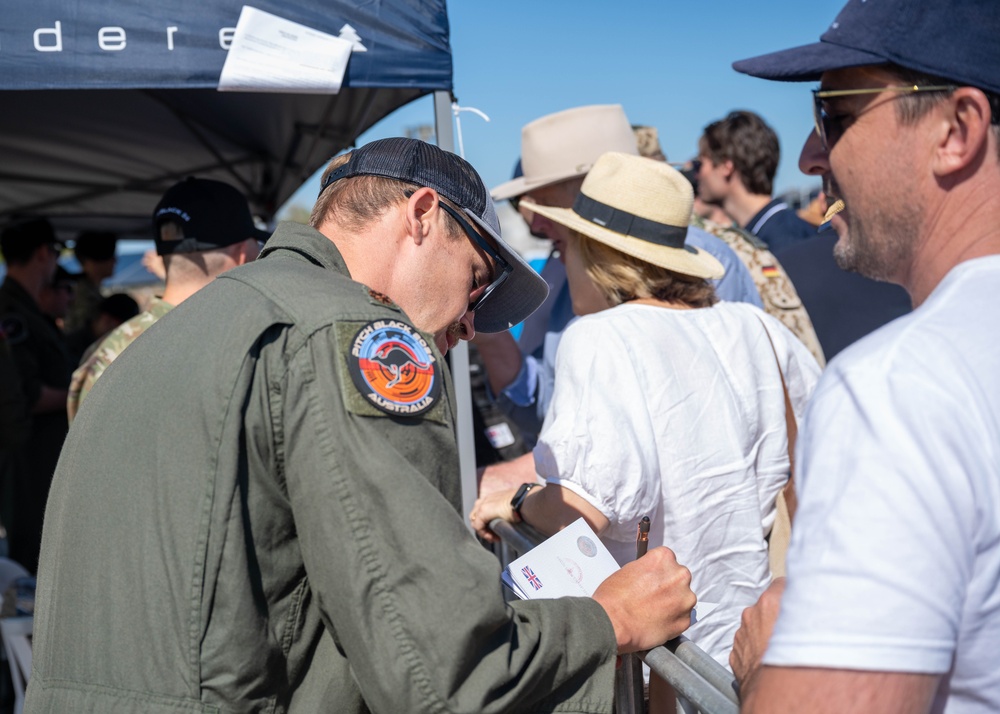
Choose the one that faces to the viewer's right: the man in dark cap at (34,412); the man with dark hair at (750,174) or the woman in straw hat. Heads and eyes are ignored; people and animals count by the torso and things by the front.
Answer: the man in dark cap at (34,412)

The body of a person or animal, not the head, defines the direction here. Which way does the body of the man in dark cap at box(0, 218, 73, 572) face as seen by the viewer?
to the viewer's right

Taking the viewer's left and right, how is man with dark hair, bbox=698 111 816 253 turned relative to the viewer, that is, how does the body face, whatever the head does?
facing away from the viewer and to the left of the viewer

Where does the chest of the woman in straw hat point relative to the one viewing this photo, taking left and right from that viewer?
facing away from the viewer and to the left of the viewer

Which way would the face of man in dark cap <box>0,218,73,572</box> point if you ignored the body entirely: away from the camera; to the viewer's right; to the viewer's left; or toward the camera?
to the viewer's right

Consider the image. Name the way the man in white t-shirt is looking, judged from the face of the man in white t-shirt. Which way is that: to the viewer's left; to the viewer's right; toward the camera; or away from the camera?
to the viewer's left

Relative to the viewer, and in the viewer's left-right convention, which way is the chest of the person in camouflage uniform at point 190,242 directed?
facing away from the viewer and to the right of the viewer

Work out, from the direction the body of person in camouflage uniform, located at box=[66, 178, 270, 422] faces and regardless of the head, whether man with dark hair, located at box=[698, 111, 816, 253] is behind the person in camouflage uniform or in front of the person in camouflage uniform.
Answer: in front

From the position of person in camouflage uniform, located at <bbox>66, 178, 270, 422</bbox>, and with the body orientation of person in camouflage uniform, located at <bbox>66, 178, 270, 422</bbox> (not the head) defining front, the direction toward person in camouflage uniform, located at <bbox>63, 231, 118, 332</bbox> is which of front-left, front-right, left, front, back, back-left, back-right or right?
front-left

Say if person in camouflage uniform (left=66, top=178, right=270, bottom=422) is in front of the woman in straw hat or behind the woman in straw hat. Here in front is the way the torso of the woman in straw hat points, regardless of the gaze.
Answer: in front

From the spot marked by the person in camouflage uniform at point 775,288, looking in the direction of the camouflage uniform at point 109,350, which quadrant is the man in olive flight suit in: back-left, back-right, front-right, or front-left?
front-left
